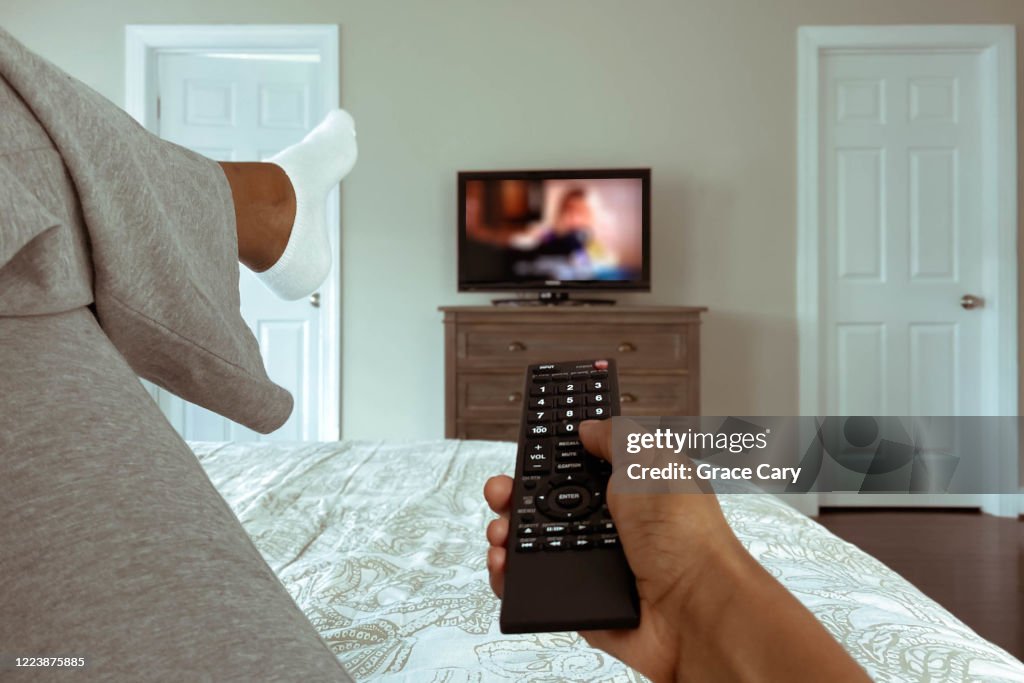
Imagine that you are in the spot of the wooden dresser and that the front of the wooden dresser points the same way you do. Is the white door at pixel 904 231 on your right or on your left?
on your left

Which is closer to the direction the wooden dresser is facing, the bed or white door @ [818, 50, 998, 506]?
the bed

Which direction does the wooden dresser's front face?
toward the camera

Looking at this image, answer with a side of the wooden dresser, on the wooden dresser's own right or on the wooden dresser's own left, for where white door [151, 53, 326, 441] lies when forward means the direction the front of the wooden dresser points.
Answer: on the wooden dresser's own right

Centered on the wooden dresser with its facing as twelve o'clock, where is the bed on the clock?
The bed is roughly at 12 o'clock from the wooden dresser.
